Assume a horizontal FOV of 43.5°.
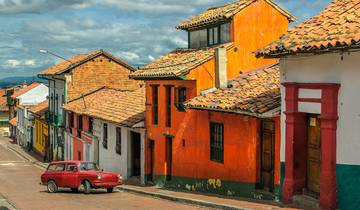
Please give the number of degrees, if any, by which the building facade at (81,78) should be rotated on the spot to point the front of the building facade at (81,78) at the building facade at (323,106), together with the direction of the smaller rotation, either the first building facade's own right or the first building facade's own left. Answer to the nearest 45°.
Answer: approximately 45° to the first building facade's own left

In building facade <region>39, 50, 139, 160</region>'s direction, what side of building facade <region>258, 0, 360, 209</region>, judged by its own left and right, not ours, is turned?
right

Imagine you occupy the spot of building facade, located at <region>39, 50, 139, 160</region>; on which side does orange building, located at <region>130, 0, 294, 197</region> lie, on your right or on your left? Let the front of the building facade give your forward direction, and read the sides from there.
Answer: on your left

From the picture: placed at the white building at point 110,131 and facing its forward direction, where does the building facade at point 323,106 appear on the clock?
The building facade is roughly at 10 o'clock from the white building.

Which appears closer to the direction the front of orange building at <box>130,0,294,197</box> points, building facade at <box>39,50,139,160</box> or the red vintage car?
the red vintage car

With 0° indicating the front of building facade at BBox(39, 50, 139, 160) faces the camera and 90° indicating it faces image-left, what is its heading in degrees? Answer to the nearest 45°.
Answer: approximately 45°

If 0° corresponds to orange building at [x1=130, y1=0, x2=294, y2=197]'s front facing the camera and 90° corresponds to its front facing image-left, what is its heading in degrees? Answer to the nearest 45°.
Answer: approximately 45°

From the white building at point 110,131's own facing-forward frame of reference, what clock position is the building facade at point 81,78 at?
The building facade is roughly at 4 o'clock from the white building.

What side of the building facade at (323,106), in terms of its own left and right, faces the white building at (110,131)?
right

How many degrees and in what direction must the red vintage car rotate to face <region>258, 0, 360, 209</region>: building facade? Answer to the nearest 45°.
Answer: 0° — it already faces it

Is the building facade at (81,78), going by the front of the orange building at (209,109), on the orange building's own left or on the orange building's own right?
on the orange building's own right

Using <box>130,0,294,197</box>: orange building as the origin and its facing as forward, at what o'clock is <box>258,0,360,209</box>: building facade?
The building facade is roughly at 10 o'clock from the orange building.
